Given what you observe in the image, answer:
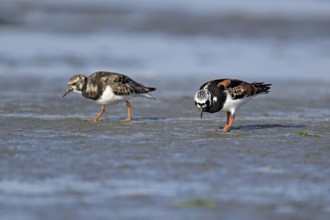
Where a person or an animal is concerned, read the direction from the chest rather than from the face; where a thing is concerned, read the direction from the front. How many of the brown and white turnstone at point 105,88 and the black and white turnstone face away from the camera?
0

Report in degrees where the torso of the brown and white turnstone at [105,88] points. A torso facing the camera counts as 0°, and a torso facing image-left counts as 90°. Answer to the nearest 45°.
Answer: approximately 90°

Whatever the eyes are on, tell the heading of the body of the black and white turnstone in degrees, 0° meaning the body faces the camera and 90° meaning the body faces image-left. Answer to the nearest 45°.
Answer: approximately 45°

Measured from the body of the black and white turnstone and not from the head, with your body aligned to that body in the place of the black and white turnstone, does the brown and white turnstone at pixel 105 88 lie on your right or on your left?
on your right

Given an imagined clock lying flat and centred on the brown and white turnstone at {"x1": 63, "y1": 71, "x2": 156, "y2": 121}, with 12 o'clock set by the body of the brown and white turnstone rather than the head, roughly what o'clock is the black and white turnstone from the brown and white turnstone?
The black and white turnstone is roughly at 7 o'clock from the brown and white turnstone.
